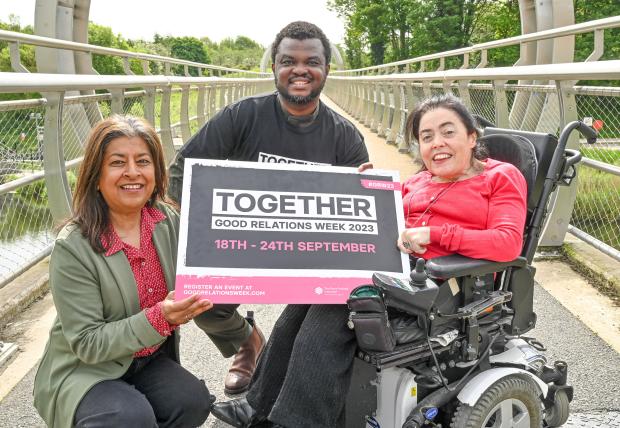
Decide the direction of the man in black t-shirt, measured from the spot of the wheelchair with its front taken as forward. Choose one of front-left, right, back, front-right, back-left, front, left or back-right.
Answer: right

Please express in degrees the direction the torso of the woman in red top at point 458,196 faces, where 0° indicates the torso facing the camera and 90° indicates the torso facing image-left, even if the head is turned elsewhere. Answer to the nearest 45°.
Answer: approximately 45°

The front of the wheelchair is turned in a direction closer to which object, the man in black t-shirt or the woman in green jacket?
the woman in green jacket

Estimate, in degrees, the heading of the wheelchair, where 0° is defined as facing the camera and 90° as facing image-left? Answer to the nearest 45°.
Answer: approximately 45°

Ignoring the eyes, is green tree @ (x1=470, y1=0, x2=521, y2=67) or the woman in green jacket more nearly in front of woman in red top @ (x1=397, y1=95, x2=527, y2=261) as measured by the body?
the woman in green jacket

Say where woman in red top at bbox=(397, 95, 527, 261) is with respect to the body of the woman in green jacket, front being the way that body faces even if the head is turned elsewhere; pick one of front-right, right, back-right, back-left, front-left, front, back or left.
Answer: front-left

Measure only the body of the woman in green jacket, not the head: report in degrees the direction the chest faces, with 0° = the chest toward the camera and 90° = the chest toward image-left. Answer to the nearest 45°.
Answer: approximately 315°

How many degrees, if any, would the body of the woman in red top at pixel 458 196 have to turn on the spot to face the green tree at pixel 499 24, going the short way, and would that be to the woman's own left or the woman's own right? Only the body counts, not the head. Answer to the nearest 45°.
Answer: approximately 135° to the woman's own right

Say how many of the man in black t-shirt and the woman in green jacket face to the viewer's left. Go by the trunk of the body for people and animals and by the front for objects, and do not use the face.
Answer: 0

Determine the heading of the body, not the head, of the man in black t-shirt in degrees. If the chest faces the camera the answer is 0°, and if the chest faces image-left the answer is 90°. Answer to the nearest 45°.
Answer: approximately 0°
